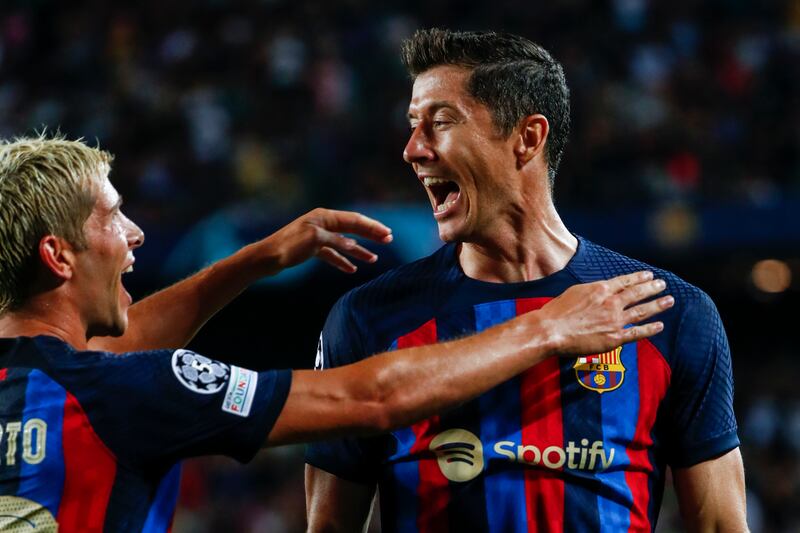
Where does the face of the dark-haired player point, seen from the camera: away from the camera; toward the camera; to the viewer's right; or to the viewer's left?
to the viewer's left

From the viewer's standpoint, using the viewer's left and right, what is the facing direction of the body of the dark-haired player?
facing the viewer
